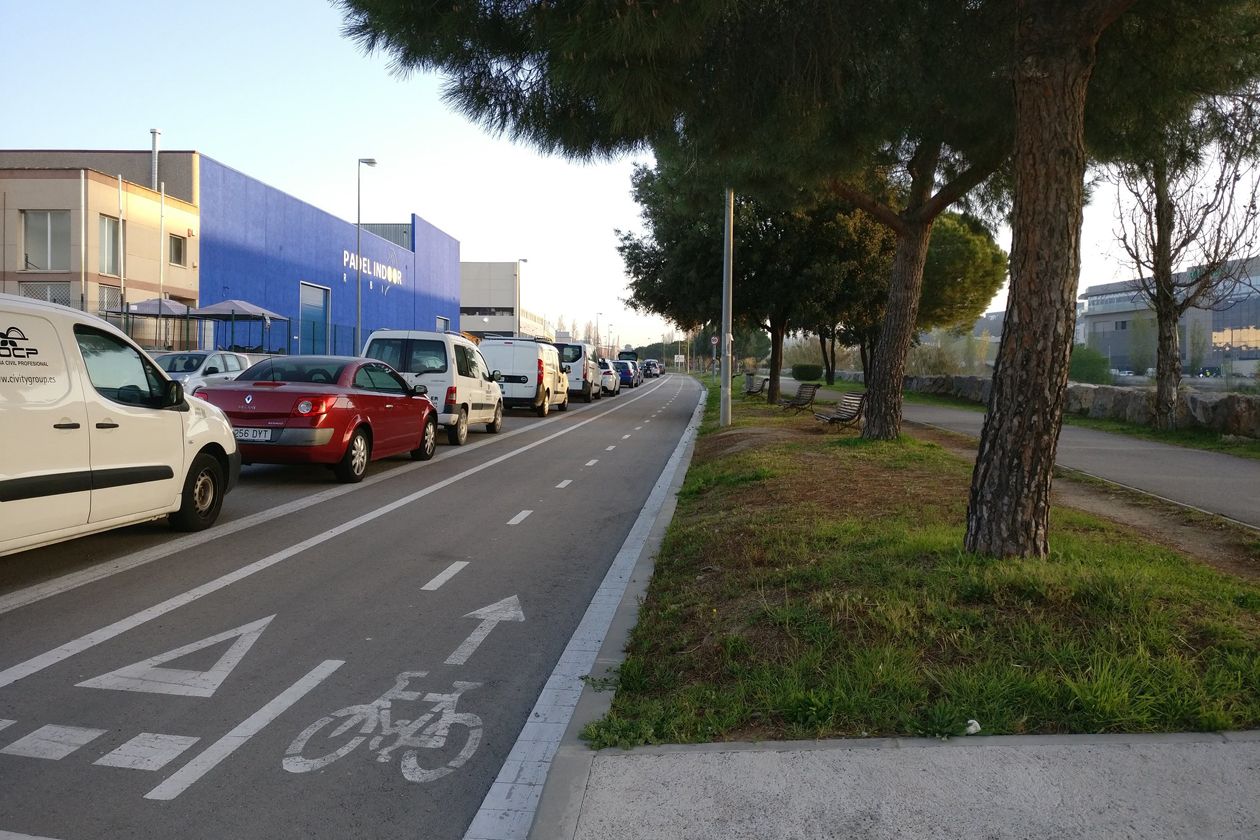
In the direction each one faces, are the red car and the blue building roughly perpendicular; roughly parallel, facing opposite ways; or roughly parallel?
roughly perpendicular

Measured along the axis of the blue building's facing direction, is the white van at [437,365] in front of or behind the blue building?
in front

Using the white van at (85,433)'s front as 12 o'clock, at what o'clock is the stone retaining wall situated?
The stone retaining wall is roughly at 1 o'clock from the white van.

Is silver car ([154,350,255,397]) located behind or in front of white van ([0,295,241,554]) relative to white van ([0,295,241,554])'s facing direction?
in front

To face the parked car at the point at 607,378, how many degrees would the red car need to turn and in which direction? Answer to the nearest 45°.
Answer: approximately 45° to its left

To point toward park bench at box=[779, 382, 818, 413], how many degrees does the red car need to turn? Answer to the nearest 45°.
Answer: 0° — it already faces it

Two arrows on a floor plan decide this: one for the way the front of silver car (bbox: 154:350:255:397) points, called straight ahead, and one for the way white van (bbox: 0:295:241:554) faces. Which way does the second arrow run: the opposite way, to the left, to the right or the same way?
the opposite way

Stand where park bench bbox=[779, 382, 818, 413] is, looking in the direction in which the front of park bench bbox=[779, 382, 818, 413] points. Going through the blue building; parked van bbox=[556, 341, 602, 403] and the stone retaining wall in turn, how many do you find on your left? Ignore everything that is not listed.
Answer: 1

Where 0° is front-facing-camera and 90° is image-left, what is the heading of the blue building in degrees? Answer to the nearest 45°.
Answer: approximately 315°

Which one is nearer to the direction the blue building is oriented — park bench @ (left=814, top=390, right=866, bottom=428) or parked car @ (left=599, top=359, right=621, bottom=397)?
the park bench

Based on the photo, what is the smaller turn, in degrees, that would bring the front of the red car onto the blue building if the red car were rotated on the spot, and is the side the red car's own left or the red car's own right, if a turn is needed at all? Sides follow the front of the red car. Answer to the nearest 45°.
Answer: approximately 45° to the red car's own left
